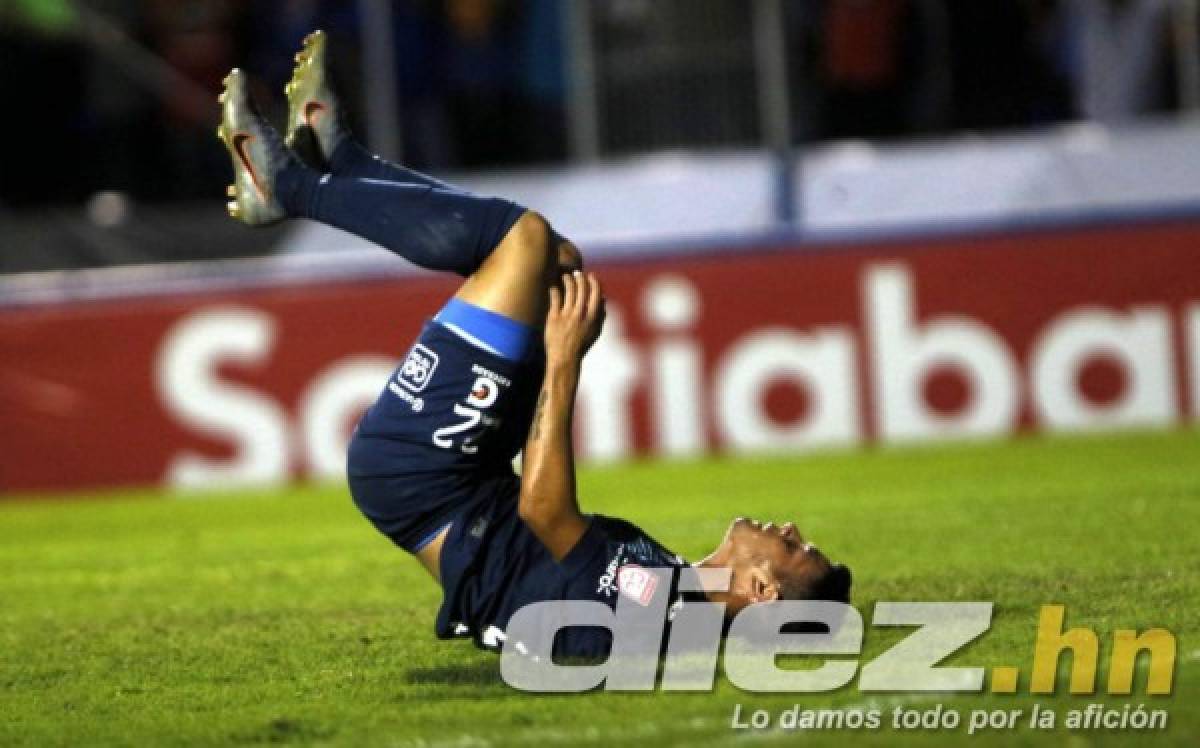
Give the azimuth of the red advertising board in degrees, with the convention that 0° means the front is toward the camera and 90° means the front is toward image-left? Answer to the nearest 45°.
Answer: approximately 0°

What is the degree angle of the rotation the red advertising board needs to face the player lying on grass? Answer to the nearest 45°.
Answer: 0° — it already faces them
